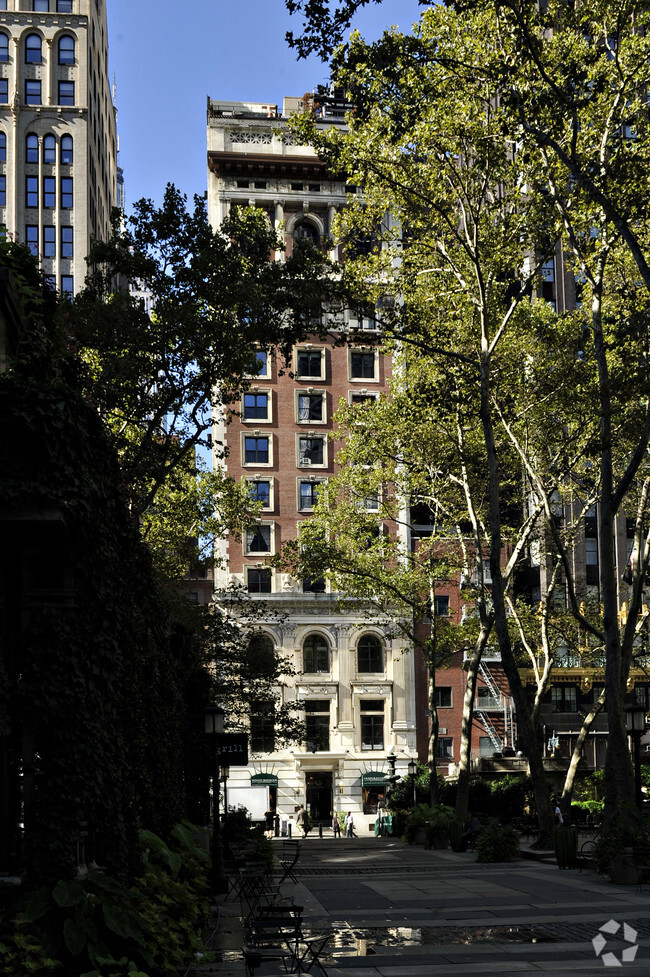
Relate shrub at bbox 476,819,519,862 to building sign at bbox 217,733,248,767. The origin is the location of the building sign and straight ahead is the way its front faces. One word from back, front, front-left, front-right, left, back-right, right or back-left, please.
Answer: left

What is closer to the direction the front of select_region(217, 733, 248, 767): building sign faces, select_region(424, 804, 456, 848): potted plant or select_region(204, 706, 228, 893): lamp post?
the lamp post

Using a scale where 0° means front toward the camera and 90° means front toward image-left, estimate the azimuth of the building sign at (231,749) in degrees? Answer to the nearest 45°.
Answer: approximately 0°

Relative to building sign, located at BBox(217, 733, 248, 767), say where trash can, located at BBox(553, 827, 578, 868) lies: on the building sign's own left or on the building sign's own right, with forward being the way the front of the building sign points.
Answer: on the building sign's own left

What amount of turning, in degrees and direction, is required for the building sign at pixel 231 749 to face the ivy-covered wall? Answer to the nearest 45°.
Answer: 0° — it already faces it

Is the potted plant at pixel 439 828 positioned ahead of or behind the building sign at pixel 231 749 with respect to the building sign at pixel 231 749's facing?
behind
